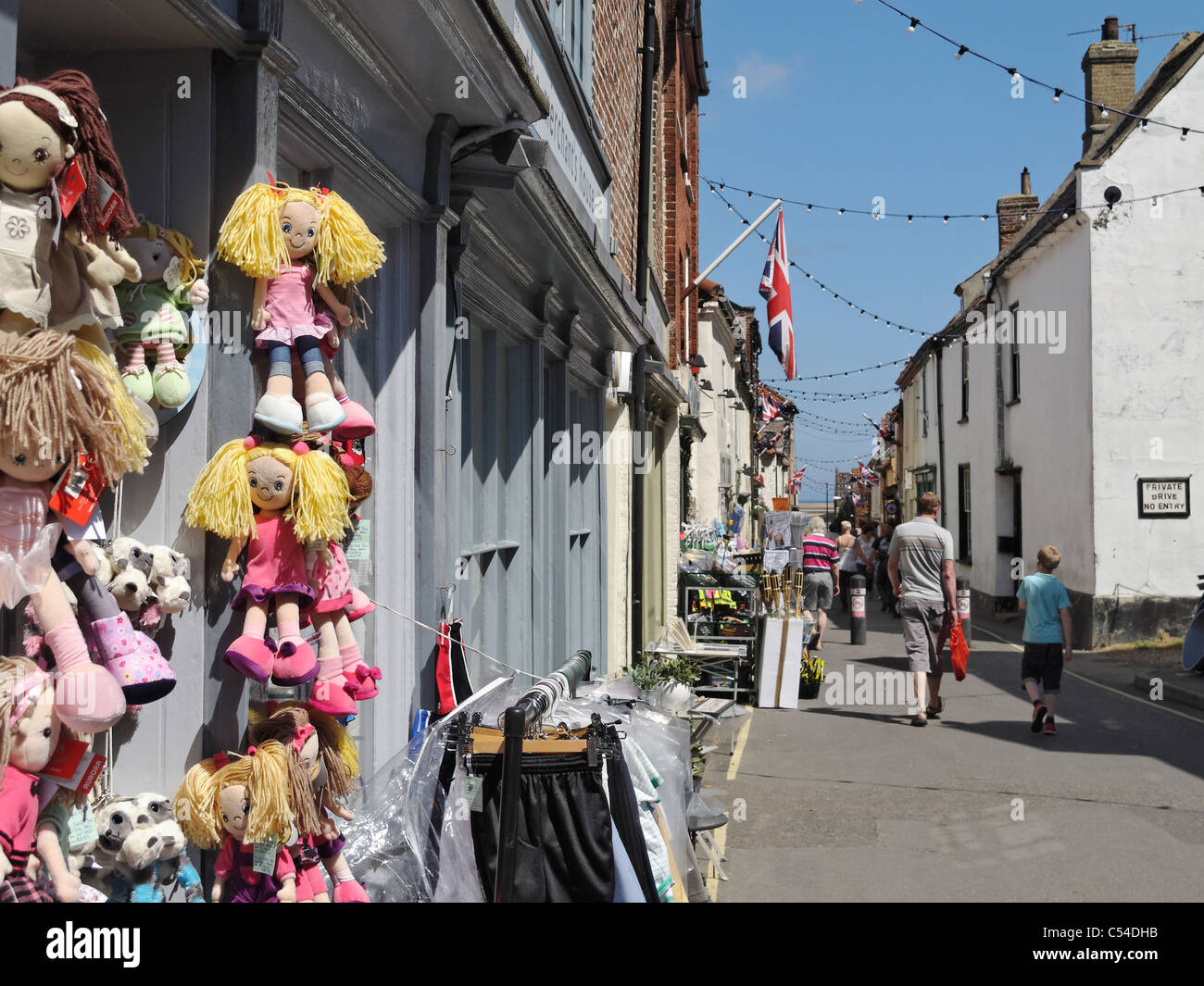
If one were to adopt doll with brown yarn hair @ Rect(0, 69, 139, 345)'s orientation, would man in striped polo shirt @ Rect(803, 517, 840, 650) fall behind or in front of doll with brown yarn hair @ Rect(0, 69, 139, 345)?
behind

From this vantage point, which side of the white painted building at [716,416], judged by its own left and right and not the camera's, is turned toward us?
right

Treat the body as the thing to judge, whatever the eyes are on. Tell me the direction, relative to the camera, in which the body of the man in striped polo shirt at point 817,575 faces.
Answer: away from the camera

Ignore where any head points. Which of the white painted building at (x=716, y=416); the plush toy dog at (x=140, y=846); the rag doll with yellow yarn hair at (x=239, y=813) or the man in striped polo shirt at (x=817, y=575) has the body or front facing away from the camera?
the man in striped polo shirt

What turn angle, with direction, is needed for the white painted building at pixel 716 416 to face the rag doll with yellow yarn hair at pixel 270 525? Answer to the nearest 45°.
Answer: approximately 90° to its right

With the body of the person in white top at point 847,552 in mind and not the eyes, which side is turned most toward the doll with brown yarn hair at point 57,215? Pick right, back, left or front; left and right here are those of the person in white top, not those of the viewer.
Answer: back

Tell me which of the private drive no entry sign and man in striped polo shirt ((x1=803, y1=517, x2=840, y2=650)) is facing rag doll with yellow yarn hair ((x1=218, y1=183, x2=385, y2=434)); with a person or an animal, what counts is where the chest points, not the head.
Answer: the private drive no entry sign

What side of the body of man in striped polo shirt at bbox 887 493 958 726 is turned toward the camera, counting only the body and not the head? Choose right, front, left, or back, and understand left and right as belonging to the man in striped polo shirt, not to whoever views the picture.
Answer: back

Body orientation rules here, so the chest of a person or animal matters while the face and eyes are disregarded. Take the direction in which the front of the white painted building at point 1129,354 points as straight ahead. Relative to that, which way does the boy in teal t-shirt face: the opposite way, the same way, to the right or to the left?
to the right

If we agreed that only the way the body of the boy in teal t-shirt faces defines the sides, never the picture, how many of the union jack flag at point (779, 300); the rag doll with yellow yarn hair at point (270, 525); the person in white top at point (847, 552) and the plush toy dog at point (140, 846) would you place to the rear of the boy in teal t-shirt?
2

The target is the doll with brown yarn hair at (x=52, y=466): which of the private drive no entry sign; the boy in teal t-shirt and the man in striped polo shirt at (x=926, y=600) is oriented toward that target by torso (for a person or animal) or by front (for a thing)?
the private drive no entry sign
